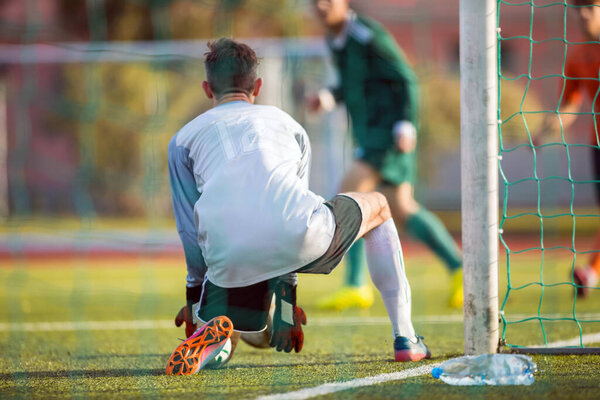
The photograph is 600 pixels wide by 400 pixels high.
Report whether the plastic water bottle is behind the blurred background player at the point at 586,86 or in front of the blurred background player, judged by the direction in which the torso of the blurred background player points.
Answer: in front

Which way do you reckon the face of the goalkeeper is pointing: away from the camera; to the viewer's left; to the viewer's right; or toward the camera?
away from the camera

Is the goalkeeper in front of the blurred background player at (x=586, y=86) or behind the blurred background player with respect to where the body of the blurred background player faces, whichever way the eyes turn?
in front

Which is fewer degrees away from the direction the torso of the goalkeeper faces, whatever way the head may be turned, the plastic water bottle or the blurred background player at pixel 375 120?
the blurred background player

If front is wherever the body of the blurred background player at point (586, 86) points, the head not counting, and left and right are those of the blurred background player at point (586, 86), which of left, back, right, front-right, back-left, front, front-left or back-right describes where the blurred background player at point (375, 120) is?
front-right

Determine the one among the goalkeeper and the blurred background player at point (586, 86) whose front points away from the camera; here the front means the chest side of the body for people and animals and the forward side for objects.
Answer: the goalkeeper

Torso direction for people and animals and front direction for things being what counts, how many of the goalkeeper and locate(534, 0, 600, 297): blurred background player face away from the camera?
1

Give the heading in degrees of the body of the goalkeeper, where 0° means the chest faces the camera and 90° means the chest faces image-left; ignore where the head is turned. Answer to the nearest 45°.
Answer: approximately 180°

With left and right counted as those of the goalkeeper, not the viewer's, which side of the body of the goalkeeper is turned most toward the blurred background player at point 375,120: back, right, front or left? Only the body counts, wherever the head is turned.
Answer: front

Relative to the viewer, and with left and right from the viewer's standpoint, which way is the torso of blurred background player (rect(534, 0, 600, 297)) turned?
facing the viewer and to the left of the viewer
